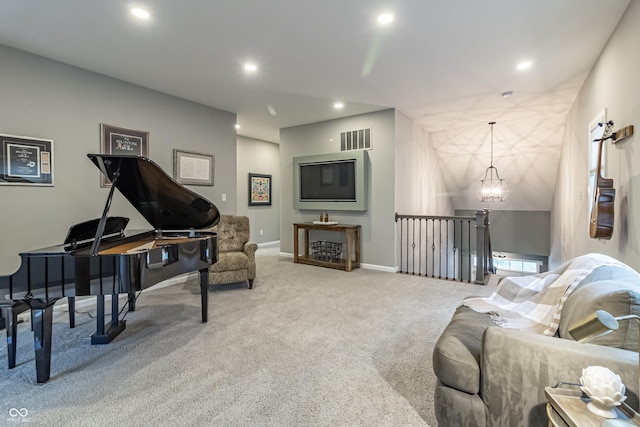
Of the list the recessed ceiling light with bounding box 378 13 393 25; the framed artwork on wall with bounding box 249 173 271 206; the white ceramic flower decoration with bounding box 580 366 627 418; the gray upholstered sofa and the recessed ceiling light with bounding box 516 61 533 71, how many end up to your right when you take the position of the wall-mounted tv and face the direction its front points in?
1

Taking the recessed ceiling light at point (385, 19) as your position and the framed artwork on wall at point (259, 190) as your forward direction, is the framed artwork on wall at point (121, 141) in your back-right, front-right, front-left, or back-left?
front-left

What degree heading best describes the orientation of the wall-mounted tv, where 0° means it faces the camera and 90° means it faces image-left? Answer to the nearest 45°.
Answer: approximately 45°

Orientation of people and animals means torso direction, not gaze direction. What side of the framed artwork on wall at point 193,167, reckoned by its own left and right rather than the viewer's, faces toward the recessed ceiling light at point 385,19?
front

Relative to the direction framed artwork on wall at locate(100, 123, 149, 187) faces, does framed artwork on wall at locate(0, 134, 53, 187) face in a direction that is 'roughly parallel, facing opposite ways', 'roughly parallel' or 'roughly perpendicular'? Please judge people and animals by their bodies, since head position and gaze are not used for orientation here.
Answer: roughly parallel

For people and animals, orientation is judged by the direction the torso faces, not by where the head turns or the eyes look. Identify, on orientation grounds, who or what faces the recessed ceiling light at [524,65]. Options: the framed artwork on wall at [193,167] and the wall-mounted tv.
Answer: the framed artwork on wall

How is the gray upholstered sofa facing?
to the viewer's left

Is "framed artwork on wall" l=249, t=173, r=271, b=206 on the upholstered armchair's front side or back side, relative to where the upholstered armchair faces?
on the back side

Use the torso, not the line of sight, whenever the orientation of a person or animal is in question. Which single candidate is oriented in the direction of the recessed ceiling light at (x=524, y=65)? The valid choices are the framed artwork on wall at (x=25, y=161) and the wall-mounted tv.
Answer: the framed artwork on wall

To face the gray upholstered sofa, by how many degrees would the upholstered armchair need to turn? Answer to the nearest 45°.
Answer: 0° — it already faces it

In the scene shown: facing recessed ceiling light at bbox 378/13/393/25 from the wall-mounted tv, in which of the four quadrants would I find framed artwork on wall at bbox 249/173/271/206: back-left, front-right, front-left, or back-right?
back-right

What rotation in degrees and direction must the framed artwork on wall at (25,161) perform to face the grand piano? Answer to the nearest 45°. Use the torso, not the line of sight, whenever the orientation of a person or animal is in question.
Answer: approximately 45° to its right

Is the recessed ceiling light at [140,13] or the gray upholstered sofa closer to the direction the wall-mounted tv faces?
the recessed ceiling light

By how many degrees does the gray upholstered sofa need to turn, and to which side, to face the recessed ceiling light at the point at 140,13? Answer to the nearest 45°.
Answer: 0° — it already faces it

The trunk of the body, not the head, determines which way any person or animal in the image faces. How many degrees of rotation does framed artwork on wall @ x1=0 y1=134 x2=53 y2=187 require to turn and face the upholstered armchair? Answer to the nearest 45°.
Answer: approximately 45° to its left

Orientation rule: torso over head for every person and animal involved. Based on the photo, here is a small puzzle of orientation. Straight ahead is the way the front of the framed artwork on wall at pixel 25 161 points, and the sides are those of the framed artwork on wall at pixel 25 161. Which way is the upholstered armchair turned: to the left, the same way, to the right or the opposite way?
to the right

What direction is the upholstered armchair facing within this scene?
toward the camera

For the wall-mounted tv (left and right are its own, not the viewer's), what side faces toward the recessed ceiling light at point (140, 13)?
front

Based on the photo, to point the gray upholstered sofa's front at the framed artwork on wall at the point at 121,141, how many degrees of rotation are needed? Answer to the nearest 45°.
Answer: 0° — it already faces it
